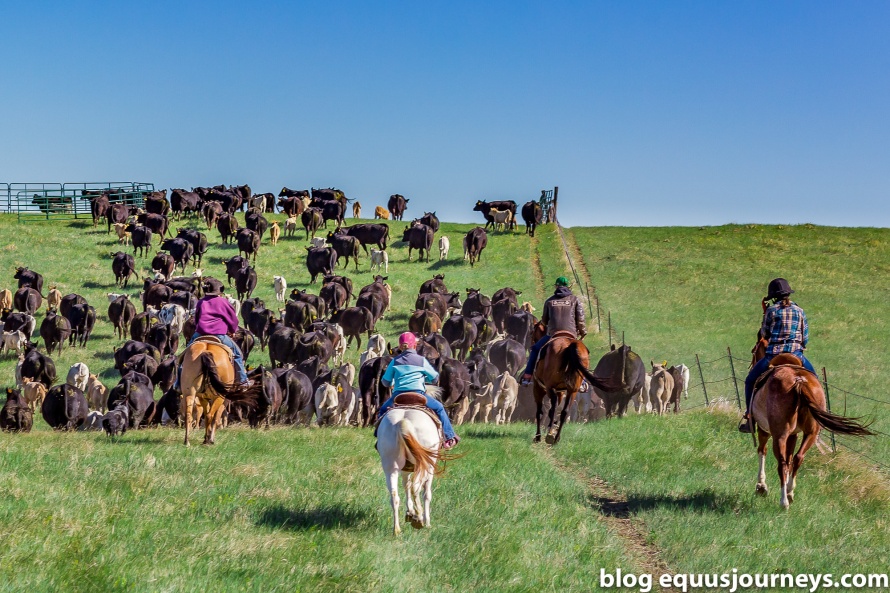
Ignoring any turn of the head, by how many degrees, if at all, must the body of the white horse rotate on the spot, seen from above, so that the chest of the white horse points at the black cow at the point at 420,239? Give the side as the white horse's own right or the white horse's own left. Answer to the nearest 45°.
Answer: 0° — it already faces it

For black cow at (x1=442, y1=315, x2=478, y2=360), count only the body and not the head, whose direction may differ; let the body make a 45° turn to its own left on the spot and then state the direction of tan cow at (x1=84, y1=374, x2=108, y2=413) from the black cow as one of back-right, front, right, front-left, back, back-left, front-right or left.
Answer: left

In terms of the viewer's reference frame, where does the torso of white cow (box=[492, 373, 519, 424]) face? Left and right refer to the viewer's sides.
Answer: facing away from the viewer

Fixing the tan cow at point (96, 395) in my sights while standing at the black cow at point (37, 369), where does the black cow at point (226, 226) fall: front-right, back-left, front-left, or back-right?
back-left

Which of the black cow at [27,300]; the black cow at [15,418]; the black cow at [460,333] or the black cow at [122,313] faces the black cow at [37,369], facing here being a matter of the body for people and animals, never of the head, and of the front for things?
the black cow at [15,418]

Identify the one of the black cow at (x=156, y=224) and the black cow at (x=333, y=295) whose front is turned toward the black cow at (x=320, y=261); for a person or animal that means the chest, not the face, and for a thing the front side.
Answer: the black cow at (x=333, y=295)

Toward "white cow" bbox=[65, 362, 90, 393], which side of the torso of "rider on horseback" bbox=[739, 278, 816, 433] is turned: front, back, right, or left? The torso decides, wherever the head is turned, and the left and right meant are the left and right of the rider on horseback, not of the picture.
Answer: left

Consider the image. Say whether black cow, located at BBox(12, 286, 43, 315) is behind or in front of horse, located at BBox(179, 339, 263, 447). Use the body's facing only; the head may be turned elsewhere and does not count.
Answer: in front

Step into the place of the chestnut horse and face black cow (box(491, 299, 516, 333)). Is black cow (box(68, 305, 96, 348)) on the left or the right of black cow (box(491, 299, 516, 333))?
left

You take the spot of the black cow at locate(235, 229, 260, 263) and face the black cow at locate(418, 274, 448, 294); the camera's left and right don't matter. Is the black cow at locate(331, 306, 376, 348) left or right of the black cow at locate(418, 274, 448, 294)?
right

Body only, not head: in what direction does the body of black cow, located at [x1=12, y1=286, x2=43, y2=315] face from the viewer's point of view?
away from the camera

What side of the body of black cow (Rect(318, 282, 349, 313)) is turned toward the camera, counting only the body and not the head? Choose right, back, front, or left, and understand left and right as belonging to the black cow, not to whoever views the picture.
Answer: back

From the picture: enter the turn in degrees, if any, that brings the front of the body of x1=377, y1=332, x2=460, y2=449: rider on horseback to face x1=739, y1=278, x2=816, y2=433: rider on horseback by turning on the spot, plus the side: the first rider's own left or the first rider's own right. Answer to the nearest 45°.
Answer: approximately 90° to the first rider's own right

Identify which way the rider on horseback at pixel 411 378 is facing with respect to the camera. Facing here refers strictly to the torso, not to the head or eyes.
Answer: away from the camera

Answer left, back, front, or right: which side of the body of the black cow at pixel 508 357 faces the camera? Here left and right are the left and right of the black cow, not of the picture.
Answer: back

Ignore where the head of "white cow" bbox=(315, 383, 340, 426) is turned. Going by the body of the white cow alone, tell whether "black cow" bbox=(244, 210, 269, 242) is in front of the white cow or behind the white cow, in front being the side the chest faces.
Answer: in front

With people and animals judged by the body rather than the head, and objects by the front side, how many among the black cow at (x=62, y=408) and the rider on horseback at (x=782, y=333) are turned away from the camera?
2

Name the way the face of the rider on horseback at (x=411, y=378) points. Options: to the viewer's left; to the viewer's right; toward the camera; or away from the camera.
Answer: away from the camera

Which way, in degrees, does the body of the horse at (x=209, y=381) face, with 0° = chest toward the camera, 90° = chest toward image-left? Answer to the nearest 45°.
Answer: approximately 180°

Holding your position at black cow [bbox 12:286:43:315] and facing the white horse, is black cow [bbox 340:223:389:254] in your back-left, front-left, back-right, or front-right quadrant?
back-left
